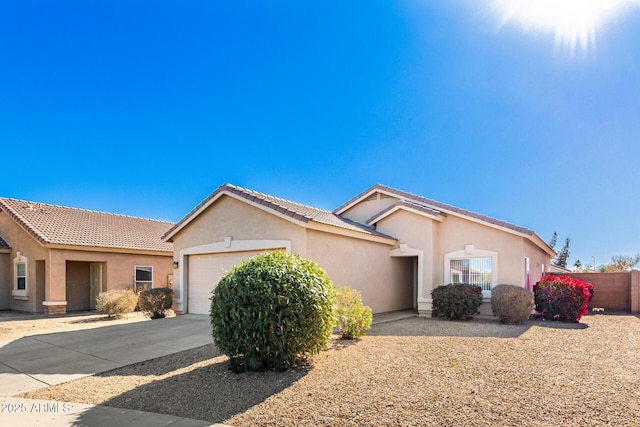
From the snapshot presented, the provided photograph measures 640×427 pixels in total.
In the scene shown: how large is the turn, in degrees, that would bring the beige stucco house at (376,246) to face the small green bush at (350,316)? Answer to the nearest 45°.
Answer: approximately 45° to its left

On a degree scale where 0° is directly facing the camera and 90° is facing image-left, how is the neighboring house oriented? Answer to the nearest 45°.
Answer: approximately 45°

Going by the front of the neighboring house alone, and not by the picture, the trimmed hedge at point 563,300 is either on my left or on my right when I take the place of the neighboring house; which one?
on my left

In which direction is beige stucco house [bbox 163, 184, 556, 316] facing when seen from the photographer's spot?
facing the viewer and to the left of the viewer

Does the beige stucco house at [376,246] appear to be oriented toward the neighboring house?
no

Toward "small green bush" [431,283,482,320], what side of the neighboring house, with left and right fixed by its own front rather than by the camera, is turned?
left

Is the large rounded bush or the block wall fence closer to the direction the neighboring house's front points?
the large rounded bush

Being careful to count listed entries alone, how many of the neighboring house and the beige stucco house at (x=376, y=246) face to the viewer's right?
0
